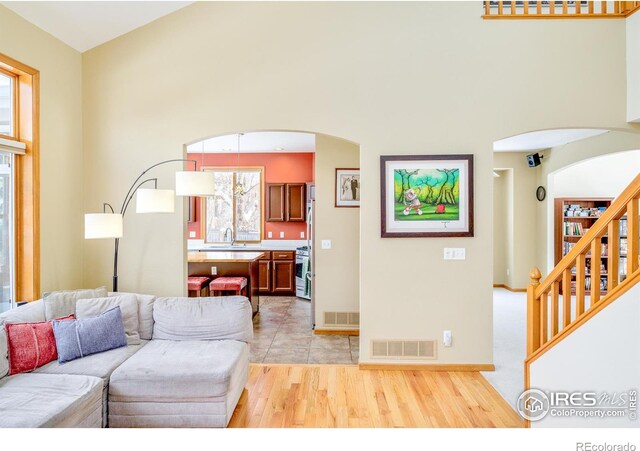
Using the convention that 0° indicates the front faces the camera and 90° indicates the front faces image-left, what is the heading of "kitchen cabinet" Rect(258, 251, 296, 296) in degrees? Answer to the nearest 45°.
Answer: approximately 0°

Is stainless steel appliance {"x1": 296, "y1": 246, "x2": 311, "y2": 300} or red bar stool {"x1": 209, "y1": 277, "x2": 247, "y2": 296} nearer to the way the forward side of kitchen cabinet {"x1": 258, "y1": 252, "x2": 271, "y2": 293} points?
the red bar stool

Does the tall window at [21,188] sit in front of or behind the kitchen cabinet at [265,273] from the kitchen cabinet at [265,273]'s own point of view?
in front

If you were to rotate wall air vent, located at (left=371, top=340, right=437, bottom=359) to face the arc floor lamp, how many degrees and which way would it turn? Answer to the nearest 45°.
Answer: approximately 45° to its right

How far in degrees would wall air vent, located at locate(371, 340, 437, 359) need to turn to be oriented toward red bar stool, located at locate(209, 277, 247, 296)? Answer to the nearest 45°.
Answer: approximately 90° to its right

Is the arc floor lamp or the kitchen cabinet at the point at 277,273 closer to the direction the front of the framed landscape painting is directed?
the arc floor lamp

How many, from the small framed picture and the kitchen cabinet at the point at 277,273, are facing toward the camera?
2

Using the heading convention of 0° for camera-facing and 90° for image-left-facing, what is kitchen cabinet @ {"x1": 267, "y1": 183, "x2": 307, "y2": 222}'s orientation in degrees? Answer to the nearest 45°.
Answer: approximately 0°

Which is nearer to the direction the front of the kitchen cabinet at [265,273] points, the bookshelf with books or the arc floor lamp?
the arc floor lamp

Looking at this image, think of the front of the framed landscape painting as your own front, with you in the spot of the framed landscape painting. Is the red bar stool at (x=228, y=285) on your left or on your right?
on your right

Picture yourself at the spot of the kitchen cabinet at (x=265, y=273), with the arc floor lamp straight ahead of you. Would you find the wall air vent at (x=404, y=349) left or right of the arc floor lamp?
left
